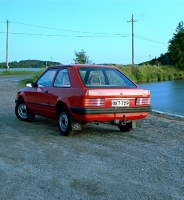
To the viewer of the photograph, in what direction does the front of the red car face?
facing away from the viewer and to the left of the viewer
